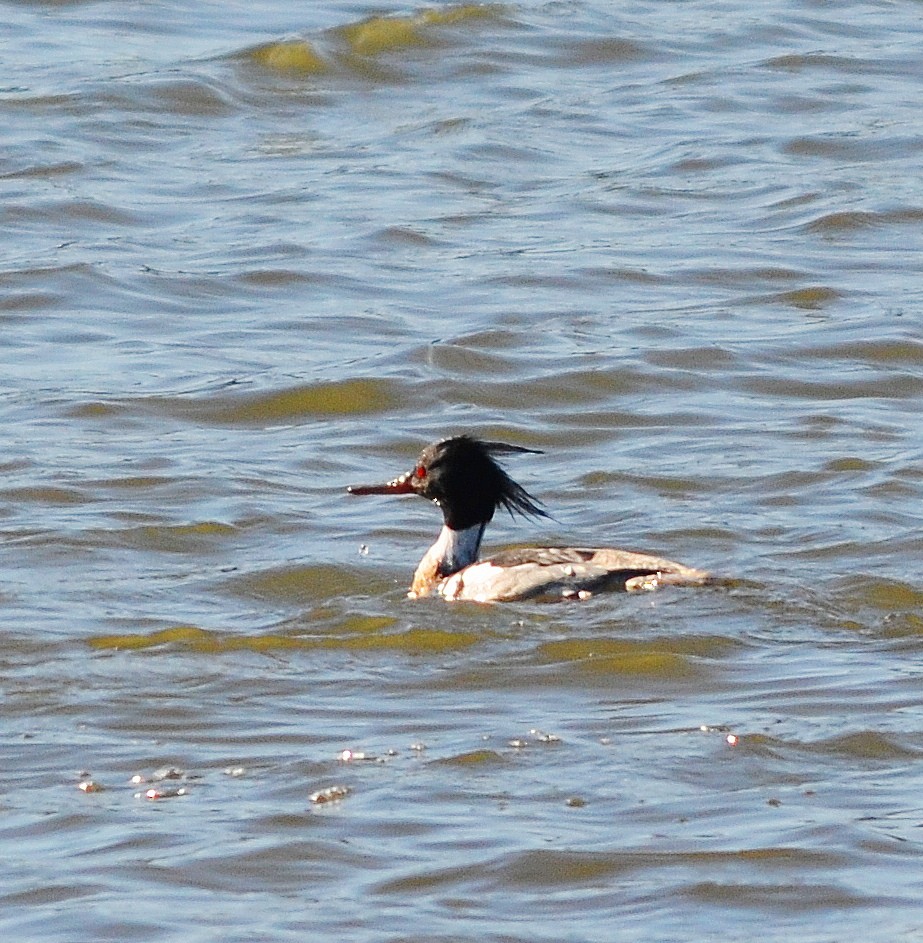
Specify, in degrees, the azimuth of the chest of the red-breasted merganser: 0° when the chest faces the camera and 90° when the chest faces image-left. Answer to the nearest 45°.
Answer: approximately 90°
